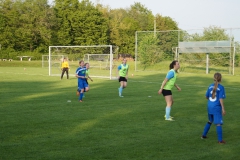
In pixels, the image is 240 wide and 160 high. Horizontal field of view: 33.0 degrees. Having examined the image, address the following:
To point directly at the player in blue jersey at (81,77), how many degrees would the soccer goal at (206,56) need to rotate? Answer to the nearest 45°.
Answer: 0° — it already faces them

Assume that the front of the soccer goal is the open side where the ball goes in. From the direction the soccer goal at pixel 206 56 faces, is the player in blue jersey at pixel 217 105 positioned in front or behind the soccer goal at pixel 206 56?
in front

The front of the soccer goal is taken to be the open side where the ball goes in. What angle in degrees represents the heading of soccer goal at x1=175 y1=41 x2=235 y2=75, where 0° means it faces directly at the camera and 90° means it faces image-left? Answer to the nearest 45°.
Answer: approximately 0°

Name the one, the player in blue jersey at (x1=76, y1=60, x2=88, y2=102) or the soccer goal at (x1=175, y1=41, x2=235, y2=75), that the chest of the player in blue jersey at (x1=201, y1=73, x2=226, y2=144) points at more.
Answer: the soccer goal

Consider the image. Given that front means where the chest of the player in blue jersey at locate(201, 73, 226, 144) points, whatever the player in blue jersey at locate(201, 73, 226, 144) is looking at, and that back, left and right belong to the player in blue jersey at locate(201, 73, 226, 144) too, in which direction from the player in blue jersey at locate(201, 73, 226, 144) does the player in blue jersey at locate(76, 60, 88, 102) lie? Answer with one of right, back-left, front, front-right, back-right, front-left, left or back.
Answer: left

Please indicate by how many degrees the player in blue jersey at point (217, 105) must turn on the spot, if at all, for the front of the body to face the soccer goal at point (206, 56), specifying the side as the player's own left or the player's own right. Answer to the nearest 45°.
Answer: approximately 45° to the player's own left

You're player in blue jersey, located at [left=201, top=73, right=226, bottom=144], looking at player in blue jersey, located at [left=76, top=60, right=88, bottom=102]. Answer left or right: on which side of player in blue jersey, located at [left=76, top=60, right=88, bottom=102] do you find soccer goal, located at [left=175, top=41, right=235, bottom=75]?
right

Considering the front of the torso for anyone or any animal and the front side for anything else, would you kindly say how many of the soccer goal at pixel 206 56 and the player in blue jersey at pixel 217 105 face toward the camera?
1

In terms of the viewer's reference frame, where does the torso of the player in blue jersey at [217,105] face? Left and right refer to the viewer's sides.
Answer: facing away from the viewer and to the right of the viewer
